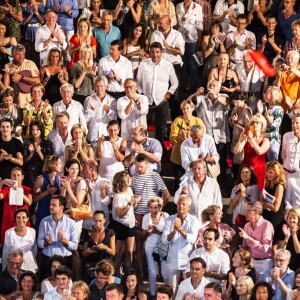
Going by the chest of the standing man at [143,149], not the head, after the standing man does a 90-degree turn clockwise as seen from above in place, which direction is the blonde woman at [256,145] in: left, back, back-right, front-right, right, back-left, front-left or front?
back-right

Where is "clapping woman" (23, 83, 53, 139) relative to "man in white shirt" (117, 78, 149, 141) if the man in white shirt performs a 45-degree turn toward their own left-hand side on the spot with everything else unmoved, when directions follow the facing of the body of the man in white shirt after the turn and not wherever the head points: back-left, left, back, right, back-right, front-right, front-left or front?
back-right
